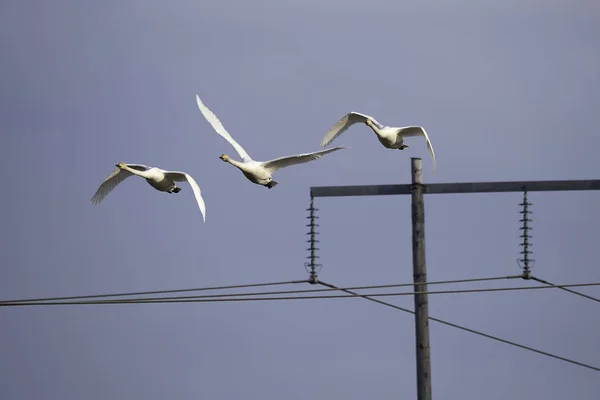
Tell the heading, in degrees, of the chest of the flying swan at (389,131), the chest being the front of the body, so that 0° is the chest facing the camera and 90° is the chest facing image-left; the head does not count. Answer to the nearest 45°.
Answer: approximately 45°

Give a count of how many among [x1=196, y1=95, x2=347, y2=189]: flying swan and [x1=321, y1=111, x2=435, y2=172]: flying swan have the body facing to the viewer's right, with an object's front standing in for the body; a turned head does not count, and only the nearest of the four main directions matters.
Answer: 0

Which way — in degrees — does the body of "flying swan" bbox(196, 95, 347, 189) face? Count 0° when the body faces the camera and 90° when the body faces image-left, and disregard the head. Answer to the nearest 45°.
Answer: approximately 45°

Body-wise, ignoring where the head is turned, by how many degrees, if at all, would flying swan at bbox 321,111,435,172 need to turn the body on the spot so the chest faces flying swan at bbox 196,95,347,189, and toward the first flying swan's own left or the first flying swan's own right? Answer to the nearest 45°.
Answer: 0° — it already faces it

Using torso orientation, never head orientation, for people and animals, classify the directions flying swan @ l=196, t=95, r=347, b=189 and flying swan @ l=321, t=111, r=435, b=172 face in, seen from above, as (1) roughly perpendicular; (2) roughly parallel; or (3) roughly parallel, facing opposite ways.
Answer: roughly parallel

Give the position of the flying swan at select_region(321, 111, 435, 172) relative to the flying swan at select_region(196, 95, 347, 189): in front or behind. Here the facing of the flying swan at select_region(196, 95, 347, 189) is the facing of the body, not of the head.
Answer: behind
